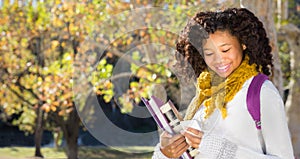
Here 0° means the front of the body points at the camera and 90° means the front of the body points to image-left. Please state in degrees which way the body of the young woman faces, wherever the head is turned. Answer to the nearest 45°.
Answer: approximately 45°

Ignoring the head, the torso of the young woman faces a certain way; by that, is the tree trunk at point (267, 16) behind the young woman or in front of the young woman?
behind

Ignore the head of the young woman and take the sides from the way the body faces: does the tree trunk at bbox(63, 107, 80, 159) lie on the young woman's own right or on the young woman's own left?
on the young woman's own right

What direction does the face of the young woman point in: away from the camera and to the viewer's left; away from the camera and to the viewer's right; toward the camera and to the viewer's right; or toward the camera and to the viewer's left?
toward the camera and to the viewer's left

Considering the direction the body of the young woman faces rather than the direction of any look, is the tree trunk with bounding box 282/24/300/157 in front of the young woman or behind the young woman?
behind
